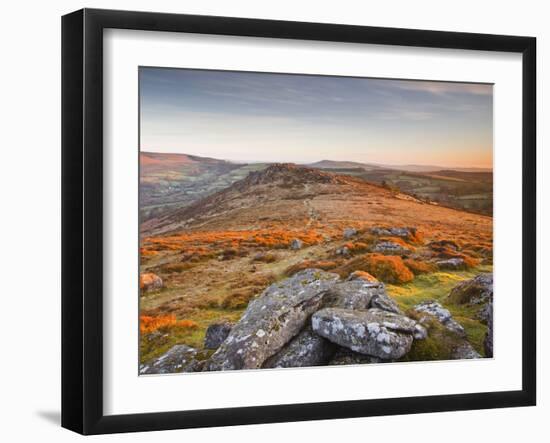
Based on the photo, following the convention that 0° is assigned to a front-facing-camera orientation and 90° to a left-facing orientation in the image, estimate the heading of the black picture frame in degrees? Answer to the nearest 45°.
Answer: approximately 315°
